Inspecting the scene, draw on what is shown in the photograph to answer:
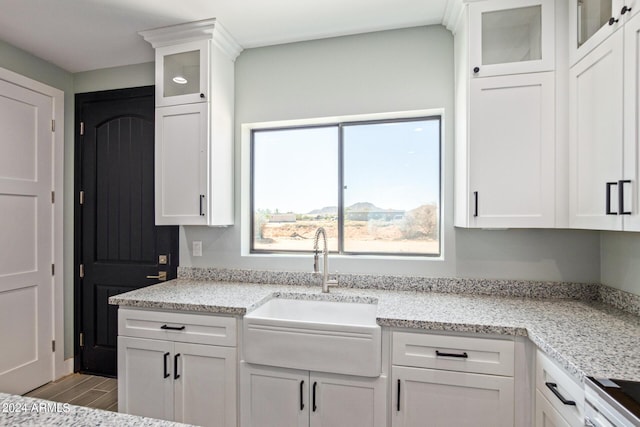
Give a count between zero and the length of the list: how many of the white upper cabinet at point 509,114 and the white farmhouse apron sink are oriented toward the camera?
2

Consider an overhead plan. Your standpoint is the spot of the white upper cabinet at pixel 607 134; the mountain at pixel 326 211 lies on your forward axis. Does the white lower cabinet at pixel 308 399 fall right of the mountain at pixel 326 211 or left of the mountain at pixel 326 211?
left

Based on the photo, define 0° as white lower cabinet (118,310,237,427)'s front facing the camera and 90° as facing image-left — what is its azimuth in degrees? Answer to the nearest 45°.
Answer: approximately 45°

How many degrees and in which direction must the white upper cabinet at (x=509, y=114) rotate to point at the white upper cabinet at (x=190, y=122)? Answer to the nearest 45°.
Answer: approximately 90° to its right

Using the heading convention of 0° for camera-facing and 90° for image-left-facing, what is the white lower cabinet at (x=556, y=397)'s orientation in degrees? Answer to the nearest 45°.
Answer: approximately 45°

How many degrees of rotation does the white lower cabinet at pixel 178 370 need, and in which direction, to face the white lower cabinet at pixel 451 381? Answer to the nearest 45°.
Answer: approximately 90° to its left

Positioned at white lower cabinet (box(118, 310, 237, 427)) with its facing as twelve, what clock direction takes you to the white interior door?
The white interior door is roughly at 3 o'clock from the white lower cabinet.

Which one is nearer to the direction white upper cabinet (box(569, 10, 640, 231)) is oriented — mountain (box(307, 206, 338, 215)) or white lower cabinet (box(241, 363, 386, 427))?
the white lower cabinet

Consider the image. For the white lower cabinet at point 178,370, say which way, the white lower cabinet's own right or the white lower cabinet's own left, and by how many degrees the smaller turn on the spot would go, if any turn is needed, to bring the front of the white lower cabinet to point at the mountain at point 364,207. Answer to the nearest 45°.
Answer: approximately 135° to the white lower cabinet's own left
